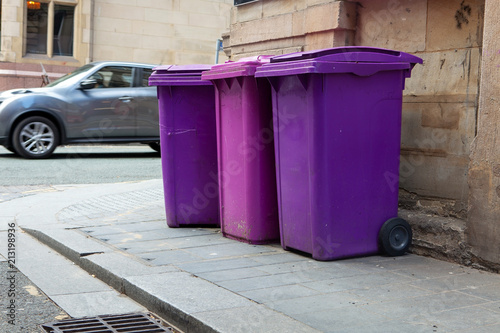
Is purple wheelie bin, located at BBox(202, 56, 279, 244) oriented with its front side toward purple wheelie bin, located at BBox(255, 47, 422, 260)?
no

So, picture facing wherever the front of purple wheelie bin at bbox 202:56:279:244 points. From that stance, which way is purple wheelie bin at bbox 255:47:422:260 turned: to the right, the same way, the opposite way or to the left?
the same way

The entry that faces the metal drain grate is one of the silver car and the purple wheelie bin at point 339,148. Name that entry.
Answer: the purple wheelie bin

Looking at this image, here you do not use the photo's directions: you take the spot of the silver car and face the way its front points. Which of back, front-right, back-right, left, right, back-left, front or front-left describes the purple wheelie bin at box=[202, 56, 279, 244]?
left

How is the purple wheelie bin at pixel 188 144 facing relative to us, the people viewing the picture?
facing to the left of the viewer

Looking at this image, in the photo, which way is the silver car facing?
to the viewer's left

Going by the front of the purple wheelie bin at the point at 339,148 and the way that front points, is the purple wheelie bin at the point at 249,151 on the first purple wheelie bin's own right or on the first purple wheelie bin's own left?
on the first purple wheelie bin's own right

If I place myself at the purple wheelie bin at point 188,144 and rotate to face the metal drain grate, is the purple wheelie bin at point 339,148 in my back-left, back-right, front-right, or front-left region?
front-left

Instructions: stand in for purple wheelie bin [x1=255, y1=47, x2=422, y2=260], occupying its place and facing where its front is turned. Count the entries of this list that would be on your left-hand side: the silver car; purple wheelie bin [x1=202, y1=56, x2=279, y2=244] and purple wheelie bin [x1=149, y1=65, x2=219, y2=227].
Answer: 0

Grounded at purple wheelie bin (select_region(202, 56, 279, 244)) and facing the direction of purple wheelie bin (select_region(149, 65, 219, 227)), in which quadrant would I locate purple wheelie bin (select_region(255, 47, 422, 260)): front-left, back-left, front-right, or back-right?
back-right

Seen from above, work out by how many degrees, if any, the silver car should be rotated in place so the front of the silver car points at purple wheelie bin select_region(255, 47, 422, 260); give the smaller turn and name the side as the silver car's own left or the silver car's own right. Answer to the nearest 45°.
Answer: approximately 90° to the silver car's own left

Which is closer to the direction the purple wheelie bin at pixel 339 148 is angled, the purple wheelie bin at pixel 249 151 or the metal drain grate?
the metal drain grate

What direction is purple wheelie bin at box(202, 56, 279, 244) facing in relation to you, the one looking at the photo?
facing the viewer and to the left of the viewer

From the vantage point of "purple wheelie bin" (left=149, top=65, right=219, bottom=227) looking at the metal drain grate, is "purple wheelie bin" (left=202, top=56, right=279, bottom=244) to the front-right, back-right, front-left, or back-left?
front-left

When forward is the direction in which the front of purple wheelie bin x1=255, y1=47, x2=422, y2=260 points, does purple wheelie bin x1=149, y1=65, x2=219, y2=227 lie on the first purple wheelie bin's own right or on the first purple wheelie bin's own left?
on the first purple wheelie bin's own right

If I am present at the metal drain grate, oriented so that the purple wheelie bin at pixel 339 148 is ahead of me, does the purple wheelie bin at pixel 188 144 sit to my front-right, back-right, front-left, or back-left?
front-left
